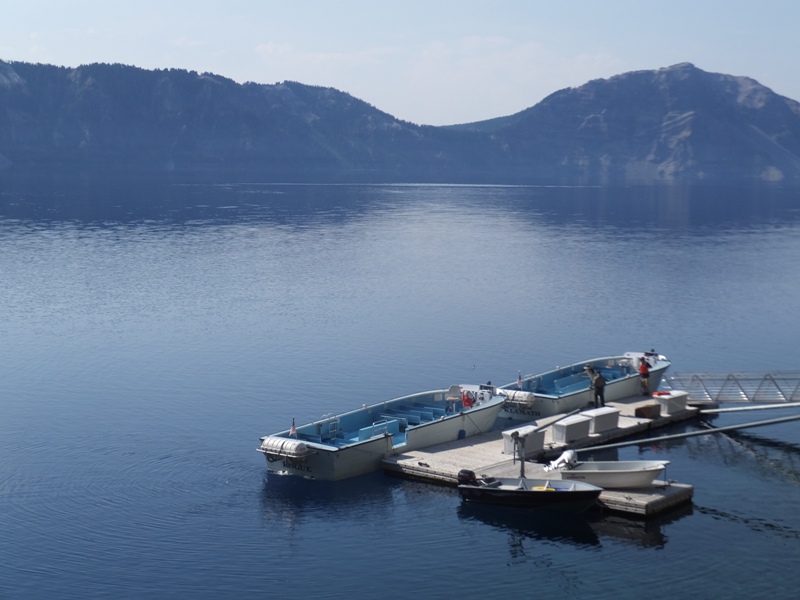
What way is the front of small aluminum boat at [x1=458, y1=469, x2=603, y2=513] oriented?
to the viewer's right

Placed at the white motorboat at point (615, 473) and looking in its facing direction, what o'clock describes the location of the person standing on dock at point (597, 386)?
The person standing on dock is roughly at 9 o'clock from the white motorboat.

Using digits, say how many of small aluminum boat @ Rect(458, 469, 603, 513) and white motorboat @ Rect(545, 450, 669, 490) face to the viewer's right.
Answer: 2

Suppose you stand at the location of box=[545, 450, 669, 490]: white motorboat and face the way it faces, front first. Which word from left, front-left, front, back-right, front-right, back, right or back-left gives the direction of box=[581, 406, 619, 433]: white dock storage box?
left

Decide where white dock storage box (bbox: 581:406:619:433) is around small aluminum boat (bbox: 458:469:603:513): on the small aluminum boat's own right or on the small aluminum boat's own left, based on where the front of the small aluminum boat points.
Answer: on the small aluminum boat's own left

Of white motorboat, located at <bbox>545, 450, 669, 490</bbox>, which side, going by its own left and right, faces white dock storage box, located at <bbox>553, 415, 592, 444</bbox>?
left

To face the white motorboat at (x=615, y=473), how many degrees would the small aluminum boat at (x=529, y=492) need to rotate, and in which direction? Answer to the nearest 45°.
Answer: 0° — it already faces it

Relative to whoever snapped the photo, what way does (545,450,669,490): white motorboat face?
facing to the right of the viewer
